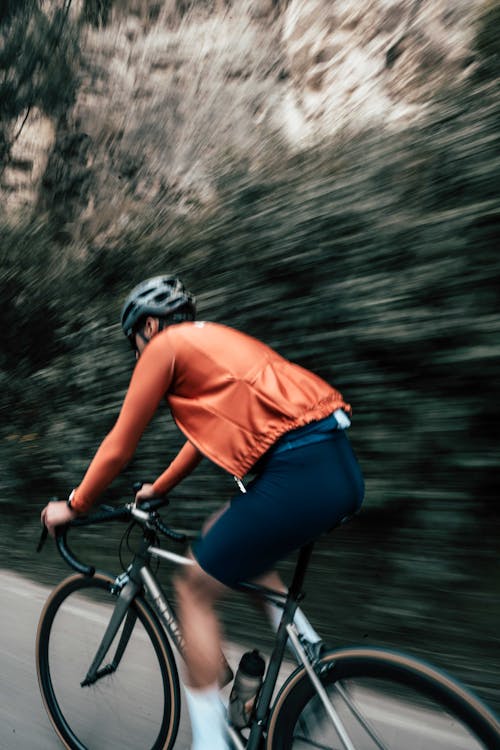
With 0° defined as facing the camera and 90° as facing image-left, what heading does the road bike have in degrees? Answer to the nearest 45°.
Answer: approximately 135°

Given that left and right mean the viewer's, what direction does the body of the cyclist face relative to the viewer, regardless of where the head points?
facing away from the viewer and to the left of the viewer

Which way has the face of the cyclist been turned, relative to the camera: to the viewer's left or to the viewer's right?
to the viewer's left
